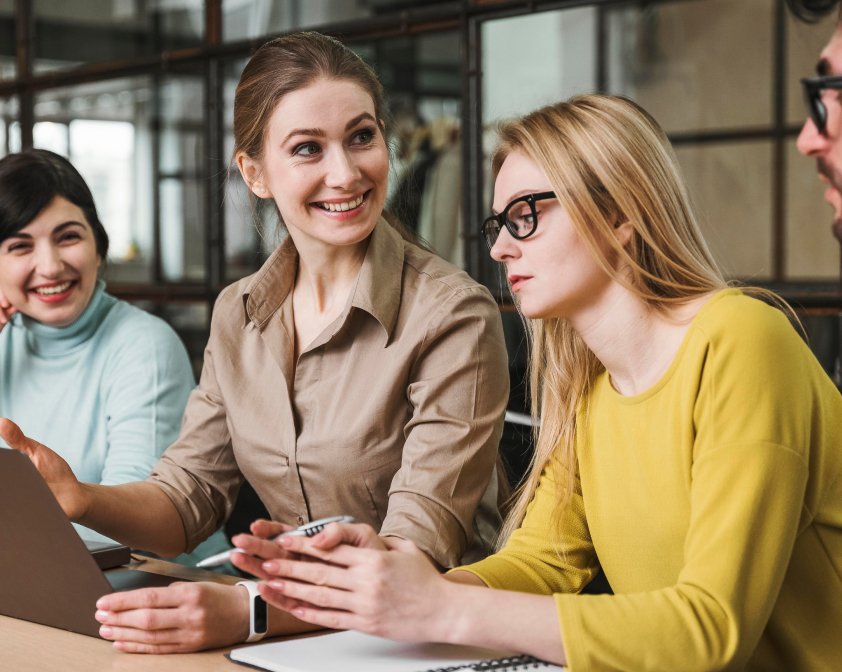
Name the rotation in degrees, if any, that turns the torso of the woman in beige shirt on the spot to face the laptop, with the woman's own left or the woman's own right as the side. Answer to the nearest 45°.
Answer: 0° — they already face it

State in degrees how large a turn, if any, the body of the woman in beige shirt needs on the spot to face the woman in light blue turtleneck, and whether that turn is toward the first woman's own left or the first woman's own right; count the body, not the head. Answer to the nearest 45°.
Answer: approximately 90° to the first woman's own right

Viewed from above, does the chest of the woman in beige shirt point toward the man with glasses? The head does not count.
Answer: no

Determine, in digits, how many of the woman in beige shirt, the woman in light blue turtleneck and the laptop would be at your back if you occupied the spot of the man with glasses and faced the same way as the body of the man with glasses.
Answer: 0

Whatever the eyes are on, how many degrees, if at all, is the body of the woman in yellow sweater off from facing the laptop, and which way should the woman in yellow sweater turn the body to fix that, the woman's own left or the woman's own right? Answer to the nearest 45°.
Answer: approximately 45° to the woman's own right

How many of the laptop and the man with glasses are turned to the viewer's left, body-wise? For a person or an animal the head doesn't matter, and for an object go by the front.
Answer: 1

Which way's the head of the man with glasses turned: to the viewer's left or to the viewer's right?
to the viewer's left

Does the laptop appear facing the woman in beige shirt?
yes

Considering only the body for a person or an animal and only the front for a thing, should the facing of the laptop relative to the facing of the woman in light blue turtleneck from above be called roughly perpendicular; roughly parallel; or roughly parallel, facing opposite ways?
roughly parallel, facing opposite ways

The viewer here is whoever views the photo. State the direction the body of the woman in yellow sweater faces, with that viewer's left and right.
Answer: facing the viewer and to the left of the viewer

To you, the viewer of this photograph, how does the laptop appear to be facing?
facing away from the viewer and to the right of the viewer

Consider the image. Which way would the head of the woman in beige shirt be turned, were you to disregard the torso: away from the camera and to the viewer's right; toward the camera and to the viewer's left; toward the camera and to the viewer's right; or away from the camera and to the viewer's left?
toward the camera and to the viewer's right

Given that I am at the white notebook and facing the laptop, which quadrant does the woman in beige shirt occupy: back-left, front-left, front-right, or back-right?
front-right
